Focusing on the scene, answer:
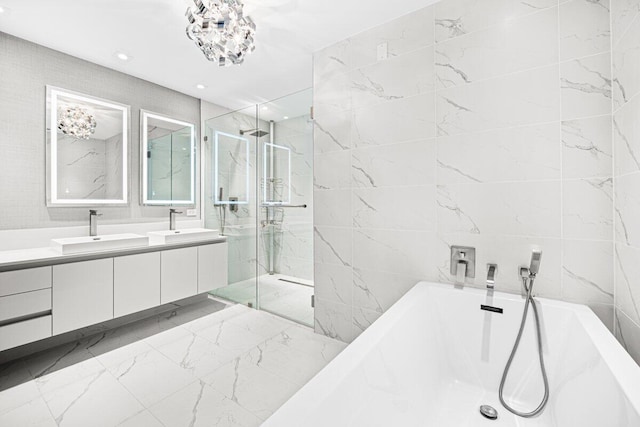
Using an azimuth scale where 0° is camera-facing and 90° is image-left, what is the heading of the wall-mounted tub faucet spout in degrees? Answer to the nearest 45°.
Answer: approximately 0°

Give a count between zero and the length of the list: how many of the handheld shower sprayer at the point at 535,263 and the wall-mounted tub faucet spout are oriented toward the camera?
2

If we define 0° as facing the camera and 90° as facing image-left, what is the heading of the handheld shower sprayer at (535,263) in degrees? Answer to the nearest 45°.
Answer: approximately 0°

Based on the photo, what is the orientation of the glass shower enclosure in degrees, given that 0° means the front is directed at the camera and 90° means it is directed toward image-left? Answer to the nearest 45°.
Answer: approximately 45°
